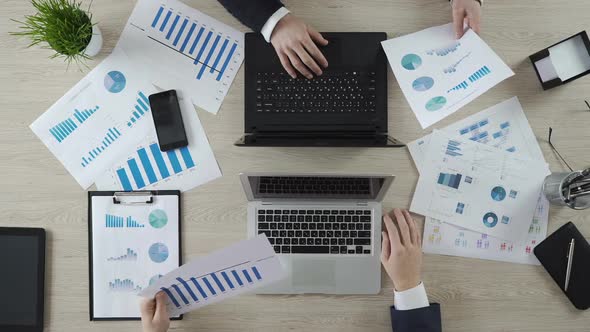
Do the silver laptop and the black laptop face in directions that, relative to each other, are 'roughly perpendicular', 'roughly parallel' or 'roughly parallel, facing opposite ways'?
roughly parallel, facing opposite ways

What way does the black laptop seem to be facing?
away from the camera

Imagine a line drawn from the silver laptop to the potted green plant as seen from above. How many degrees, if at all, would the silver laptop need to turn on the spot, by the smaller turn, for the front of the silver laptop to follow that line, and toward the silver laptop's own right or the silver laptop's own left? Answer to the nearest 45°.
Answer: approximately 90° to the silver laptop's own right

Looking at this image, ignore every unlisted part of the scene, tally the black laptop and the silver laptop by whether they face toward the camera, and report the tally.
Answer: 1

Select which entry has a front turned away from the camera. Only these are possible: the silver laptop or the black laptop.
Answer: the black laptop

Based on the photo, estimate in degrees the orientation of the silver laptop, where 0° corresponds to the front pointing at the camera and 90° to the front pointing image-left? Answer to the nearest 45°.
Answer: approximately 0°

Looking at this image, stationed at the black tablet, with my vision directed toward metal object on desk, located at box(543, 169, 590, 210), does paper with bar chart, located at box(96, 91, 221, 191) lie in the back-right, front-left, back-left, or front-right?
front-left
